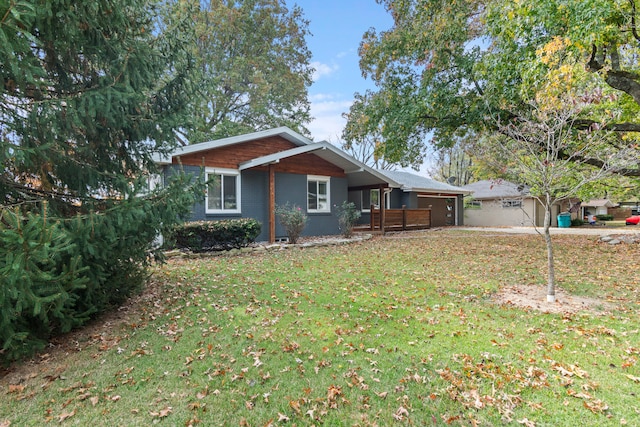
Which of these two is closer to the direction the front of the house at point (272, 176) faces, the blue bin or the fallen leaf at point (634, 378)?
the fallen leaf

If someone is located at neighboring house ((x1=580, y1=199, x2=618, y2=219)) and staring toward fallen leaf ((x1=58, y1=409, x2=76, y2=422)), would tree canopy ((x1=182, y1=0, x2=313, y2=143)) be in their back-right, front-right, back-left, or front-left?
front-right

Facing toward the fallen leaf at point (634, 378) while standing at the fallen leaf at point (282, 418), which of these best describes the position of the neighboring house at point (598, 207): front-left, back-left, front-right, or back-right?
front-left

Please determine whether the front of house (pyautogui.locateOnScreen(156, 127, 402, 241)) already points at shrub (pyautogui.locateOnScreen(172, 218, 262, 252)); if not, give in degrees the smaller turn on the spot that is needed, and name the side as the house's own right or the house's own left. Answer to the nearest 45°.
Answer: approximately 90° to the house's own right

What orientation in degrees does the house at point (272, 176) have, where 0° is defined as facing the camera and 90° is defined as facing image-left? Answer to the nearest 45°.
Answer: approximately 315°

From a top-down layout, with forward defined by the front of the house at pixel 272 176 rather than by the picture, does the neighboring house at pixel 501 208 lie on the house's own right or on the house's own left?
on the house's own left

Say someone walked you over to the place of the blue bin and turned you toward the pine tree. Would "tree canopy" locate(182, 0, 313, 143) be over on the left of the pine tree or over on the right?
right

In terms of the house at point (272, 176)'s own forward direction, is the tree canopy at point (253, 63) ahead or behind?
behind

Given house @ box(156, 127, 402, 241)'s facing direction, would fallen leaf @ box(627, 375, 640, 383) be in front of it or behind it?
in front

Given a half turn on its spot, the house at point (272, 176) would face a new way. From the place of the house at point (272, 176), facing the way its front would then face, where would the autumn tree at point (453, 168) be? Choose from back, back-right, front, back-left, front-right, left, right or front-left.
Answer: right

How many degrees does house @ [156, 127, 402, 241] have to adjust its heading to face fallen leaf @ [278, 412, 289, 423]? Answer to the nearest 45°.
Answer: approximately 45° to its right

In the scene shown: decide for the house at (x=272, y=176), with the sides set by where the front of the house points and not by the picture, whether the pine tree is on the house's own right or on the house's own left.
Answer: on the house's own right

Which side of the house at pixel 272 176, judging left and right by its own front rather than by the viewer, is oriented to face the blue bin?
left
